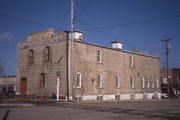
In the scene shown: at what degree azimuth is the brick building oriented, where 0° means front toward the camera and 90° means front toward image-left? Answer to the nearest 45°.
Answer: approximately 45°

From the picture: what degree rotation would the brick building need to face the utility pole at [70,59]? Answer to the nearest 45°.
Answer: approximately 45° to its left
